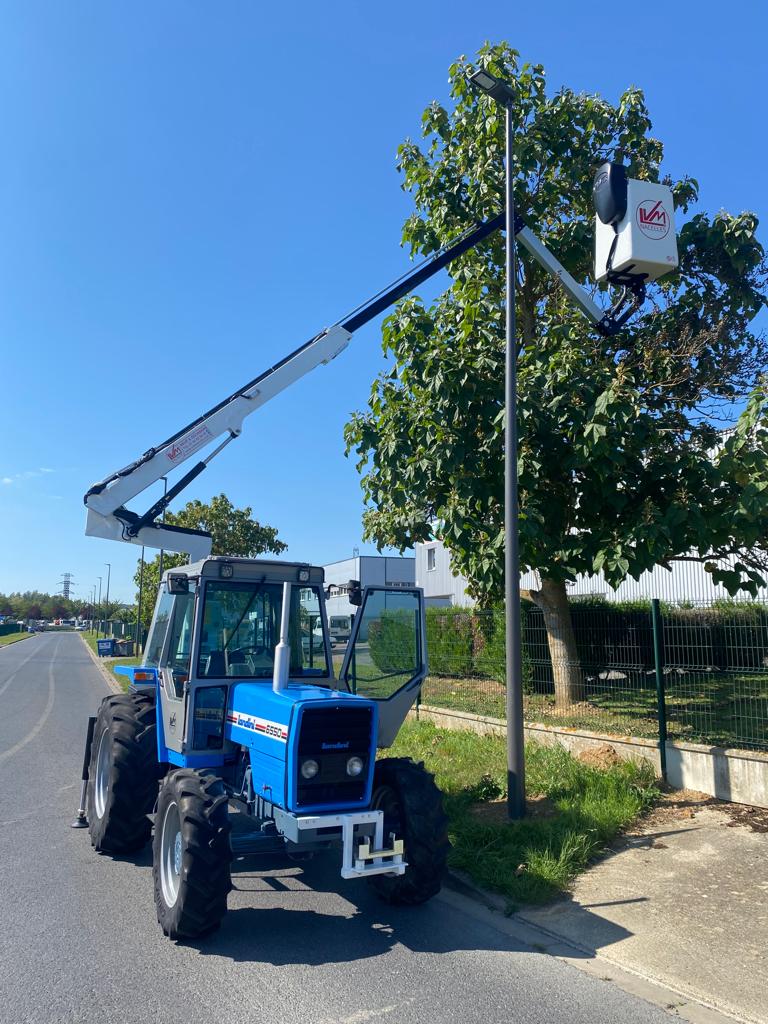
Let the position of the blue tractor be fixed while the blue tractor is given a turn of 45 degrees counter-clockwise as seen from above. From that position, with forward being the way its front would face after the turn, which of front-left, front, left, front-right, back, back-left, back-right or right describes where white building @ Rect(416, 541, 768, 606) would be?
front-left

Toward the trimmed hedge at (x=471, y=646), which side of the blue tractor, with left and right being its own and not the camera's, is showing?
left

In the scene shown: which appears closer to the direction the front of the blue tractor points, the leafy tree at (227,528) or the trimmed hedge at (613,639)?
the trimmed hedge

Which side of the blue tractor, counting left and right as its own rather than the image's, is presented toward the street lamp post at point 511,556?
left

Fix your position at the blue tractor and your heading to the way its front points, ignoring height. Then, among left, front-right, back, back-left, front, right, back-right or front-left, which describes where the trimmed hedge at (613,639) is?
left

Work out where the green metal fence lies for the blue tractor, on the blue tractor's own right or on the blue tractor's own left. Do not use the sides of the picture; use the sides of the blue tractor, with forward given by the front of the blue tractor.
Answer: on the blue tractor's own left

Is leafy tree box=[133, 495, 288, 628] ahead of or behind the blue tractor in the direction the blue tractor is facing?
behind

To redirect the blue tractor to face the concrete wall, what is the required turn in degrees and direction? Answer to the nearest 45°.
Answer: approximately 45° to its left

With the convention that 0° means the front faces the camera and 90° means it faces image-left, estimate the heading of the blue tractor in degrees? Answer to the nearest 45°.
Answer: approximately 315°
